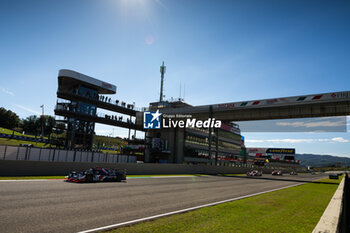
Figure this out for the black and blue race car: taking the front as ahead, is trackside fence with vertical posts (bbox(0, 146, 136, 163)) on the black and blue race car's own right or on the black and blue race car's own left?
on the black and blue race car's own right

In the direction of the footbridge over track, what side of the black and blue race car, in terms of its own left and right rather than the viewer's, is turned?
back

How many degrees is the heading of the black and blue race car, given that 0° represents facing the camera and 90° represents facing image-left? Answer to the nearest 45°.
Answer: approximately 45°
